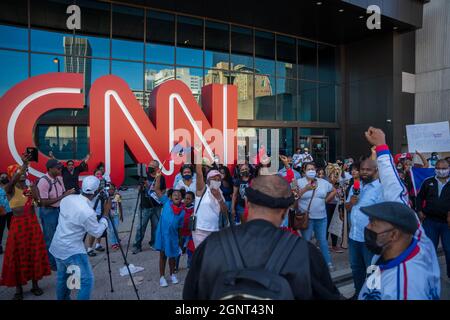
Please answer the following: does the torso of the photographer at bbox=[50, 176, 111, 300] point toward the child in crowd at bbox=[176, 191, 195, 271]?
yes

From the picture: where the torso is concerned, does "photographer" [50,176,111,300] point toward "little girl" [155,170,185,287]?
yes

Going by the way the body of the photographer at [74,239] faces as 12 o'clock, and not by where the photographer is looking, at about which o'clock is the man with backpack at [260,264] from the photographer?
The man with backpack is roughly at 4 o'clock from the photographer.

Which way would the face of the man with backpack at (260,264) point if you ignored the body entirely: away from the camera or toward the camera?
away from the camera

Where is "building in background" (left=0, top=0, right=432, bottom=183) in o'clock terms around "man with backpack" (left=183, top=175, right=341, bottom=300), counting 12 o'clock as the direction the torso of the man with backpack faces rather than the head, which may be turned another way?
The building in background is roughly at 12 o'clock from the man with backpack.

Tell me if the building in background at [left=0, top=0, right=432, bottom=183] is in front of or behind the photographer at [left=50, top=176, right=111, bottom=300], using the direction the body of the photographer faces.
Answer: in front

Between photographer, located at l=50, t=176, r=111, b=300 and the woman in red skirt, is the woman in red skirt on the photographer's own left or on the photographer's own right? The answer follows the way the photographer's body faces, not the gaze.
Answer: on the photographer's own left

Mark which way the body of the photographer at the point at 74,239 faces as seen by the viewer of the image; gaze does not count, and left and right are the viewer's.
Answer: facing away from the viewer and to the right of the viewer

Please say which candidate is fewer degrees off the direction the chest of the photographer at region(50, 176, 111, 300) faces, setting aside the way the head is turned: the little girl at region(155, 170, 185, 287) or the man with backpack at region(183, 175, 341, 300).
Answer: the little girl

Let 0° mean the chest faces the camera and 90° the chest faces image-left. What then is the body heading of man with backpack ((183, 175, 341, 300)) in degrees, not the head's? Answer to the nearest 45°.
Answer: approximately 180°
